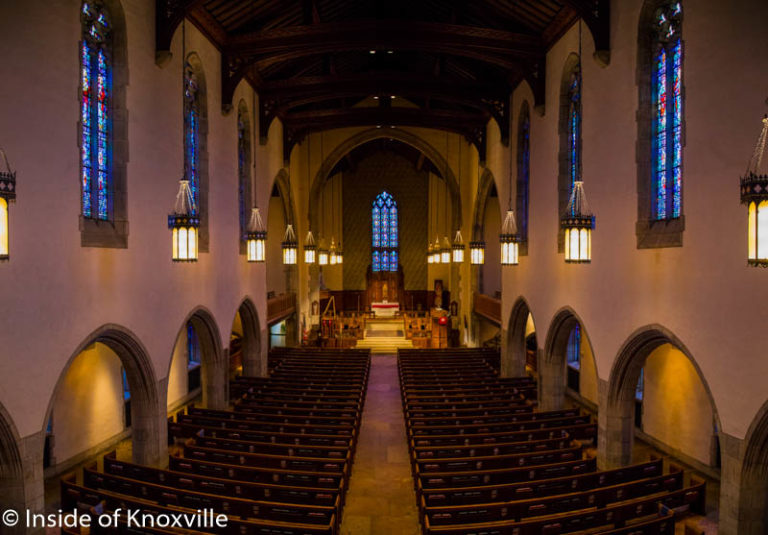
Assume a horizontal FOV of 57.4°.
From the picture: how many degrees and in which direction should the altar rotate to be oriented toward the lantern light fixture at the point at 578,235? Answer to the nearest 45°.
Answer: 0° — it already faces it

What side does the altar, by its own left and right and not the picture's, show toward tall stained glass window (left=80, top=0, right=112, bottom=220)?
front

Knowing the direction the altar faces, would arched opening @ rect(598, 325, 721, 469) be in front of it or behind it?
in front

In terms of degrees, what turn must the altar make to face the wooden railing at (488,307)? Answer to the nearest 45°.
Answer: approximately 45° to its left

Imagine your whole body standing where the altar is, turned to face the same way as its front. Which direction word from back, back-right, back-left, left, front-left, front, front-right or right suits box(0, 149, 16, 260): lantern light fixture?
front

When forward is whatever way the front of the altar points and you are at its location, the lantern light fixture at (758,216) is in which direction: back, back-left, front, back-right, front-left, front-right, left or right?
front

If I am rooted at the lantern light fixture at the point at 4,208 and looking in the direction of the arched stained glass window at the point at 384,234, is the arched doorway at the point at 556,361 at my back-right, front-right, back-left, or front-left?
front-right

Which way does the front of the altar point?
toward the camera

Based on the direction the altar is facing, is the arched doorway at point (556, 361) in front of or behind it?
in front

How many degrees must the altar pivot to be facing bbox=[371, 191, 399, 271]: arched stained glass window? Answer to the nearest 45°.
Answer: approximately 180°

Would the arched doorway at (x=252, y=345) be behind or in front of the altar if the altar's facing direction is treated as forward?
in front

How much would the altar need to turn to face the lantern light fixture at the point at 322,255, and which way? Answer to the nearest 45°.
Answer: approximately 45° to its right
